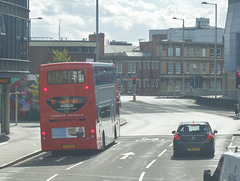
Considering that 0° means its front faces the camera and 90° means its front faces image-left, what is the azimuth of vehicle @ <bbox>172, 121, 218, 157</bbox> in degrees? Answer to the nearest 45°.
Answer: approximately 180°

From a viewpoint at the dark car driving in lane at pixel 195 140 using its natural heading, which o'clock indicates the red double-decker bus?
The red double-decker bus is roughly at 9 o'clock from the dark car driving in lane.

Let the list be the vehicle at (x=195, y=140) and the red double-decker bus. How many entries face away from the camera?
2

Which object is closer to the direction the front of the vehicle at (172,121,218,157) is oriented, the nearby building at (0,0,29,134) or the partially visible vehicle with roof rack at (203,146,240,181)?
the nearby building

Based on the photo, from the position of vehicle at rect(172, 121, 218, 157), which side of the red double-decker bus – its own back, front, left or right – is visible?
right

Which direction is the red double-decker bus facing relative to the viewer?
away from the camera

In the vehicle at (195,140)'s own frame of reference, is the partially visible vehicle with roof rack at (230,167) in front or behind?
behind

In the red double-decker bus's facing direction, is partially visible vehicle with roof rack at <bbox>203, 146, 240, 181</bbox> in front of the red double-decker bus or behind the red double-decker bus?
behind

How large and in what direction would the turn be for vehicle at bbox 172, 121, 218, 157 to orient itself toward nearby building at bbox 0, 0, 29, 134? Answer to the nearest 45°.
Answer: approximately 45° to its left
